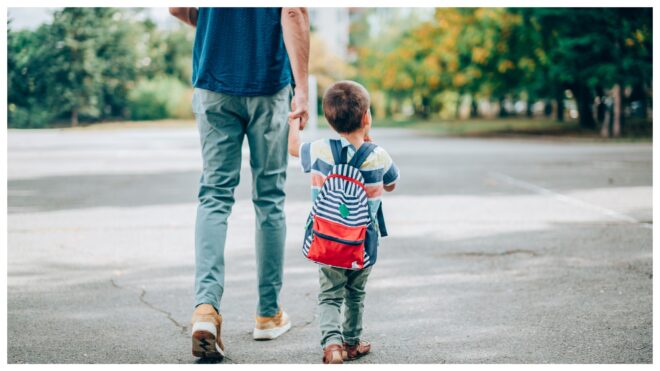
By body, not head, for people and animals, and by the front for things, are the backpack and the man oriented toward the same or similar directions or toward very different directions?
very different directions

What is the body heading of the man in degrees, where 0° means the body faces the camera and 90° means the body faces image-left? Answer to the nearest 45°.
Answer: approximately 180°

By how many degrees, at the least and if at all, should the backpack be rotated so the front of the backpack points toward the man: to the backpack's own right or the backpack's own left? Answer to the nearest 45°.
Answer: approximately 135° to the backpack's own right

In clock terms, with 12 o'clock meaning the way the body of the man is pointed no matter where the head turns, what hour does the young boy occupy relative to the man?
The young boy is roughly at 4 o'clock from the man.

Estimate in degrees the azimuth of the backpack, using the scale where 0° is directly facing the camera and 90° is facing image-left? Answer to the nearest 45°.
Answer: approximately 0°

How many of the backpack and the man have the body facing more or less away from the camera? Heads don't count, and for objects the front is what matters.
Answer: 1

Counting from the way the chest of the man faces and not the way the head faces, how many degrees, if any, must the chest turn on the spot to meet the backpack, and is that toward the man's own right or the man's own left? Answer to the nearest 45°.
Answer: approximately 135° to the man's own right
